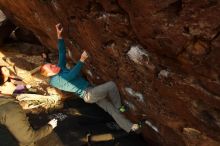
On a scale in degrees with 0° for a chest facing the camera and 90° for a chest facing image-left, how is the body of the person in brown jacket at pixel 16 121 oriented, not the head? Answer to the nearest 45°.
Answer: approximately 225°
